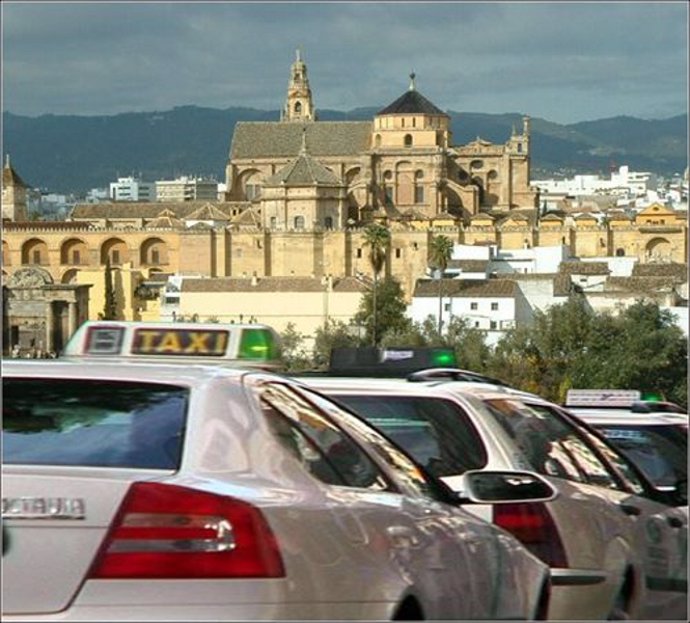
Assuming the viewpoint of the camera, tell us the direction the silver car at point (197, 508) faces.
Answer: facing away from the viewer and to the right of the viewer

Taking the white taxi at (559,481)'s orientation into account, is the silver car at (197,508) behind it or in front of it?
behind

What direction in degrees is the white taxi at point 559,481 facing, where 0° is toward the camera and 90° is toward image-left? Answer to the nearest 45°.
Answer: approximately 225°

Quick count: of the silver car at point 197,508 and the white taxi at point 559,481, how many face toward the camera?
0

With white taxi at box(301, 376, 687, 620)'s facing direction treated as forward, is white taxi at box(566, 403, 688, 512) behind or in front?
in front
